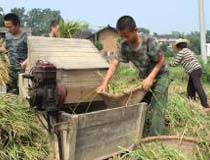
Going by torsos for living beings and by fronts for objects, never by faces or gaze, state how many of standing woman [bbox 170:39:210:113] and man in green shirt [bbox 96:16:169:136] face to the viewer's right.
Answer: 0

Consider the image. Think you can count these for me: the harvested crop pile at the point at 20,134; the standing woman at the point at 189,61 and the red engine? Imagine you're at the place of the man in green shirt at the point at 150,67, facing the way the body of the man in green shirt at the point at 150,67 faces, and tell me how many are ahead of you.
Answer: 2

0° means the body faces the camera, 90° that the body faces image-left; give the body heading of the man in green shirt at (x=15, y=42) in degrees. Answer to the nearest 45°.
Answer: approximately 45°

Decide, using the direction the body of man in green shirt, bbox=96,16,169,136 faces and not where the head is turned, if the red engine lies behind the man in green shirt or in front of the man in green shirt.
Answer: in front

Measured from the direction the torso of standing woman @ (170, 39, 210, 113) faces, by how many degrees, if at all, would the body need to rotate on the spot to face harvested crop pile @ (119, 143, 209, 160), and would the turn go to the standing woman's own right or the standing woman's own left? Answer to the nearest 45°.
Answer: approximately 135° to the standing woman's own left

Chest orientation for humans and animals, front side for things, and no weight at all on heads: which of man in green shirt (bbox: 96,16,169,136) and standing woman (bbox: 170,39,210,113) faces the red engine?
the man in green shirt

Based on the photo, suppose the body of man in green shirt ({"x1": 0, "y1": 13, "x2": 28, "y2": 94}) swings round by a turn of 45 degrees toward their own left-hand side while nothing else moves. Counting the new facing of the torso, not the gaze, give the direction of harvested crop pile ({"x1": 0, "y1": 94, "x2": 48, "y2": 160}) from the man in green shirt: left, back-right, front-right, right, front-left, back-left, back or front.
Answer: front

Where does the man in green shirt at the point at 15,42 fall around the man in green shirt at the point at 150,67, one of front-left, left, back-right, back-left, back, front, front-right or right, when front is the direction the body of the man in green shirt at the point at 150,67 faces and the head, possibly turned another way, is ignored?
right

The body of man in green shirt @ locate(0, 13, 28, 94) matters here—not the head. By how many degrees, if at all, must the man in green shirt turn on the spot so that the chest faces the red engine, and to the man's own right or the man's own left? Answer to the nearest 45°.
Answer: approximately 45° to the man's own left

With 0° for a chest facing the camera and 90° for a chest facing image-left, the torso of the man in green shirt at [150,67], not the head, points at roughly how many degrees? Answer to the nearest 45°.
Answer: approximately 45°

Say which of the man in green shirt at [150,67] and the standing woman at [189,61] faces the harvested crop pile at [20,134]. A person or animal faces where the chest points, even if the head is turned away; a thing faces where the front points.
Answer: the man in green shirt
